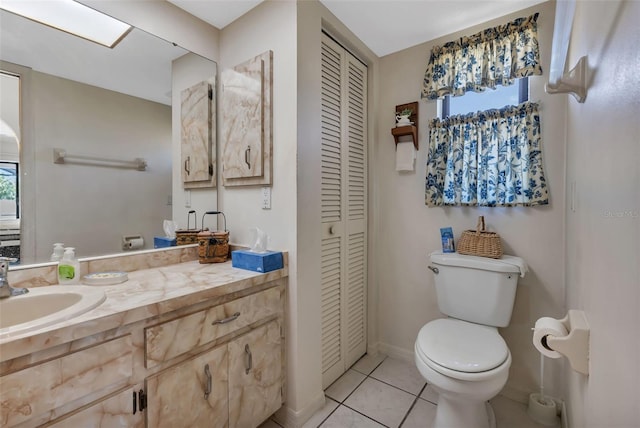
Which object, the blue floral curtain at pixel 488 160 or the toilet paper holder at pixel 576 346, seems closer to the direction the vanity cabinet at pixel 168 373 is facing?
the toilet paper holder

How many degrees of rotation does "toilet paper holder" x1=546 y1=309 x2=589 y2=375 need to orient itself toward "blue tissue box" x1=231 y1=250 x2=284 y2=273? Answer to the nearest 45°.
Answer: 0° — it already faces it

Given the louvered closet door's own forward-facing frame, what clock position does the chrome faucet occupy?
The chrome faucet is roughly at 3 o'clock from the louvered closet door.

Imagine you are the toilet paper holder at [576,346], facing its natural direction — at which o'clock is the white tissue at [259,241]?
The white tissue is roughly at 12 o'clock from the toilet paper holder.

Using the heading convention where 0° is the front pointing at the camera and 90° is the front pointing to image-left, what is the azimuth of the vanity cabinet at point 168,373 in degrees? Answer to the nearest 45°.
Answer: approximately 315°

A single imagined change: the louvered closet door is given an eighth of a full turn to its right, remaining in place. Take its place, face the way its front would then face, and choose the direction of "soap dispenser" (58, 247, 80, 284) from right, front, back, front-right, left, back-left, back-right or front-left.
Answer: front-right

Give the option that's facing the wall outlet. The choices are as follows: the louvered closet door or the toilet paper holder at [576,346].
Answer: the toilet paper holder

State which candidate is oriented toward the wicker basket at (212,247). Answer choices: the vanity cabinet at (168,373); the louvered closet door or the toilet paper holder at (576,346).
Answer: the toilet paper holder

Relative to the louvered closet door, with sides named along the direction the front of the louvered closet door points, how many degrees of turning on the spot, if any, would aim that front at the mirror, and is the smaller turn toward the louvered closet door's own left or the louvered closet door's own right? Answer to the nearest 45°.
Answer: approximately 90° to the louvered closet door's own right

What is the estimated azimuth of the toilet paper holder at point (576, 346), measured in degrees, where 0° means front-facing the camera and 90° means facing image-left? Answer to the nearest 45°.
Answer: approximately 90°
